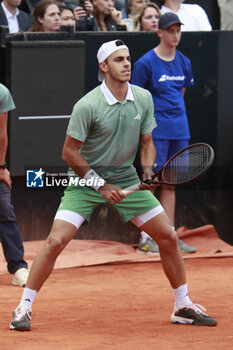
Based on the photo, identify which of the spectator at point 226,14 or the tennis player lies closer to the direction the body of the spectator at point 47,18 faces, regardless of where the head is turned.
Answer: the tennis player

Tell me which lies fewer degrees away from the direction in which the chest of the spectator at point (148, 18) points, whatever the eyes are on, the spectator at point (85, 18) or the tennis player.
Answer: the tennis player

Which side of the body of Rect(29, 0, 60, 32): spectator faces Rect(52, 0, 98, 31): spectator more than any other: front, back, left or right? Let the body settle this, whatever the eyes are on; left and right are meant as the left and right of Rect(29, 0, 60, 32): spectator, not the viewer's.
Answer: left

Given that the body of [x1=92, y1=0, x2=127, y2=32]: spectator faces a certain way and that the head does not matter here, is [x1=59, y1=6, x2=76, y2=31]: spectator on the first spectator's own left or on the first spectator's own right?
on the first spectator's own right

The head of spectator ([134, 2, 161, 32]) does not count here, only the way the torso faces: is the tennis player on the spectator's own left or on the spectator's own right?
on the spectator's own right

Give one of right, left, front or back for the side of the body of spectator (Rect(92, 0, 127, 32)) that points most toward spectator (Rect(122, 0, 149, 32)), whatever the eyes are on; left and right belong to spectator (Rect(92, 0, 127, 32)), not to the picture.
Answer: left

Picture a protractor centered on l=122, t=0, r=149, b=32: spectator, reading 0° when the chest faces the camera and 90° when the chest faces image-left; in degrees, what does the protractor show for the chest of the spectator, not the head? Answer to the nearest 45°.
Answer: approximately 315°

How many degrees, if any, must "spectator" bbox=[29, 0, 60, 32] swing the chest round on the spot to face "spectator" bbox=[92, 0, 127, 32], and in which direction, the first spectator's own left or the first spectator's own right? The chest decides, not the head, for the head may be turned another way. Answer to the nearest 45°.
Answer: approximately 90° to the first spectator's own left

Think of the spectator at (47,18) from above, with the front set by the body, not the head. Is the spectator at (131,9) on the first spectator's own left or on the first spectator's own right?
on the first spectator's own left

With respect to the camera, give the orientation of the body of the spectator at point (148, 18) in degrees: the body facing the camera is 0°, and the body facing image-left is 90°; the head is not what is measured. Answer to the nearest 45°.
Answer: approximately 315°
